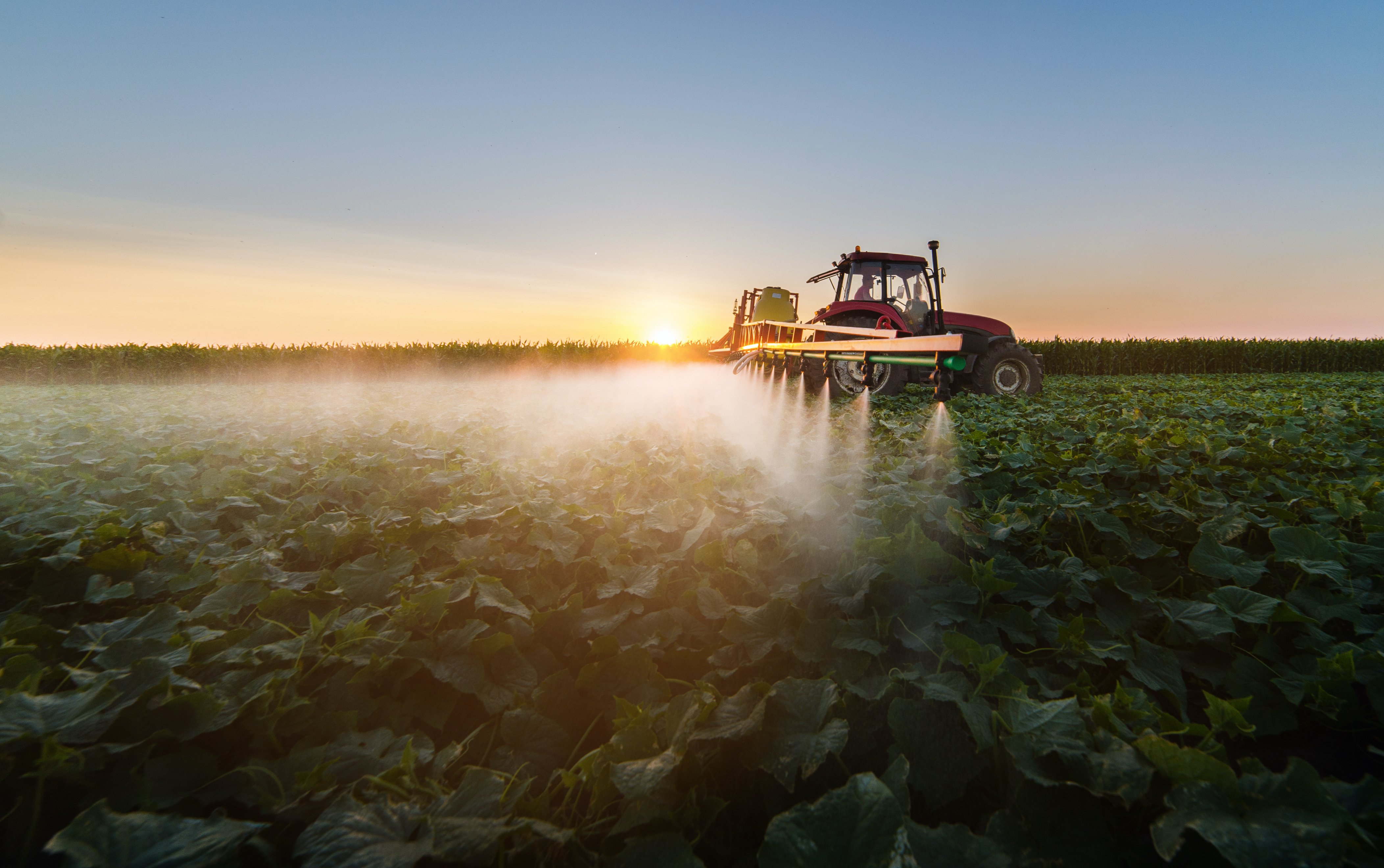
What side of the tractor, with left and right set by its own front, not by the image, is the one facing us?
right
